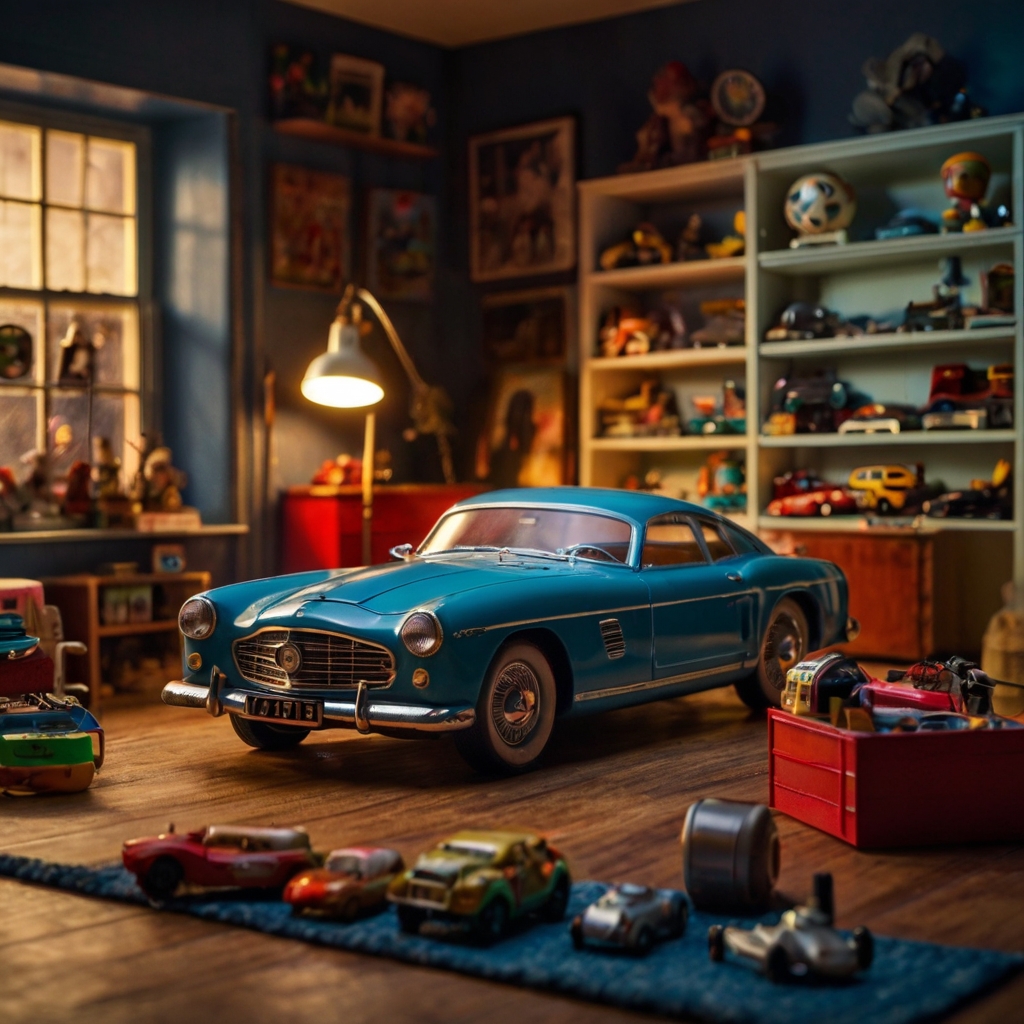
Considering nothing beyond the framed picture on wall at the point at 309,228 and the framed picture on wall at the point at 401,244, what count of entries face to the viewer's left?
0

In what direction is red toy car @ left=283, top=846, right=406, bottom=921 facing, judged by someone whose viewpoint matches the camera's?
facing the viewer and to the left of the viewer

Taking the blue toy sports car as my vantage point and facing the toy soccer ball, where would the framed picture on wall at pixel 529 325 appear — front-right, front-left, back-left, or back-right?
front-left

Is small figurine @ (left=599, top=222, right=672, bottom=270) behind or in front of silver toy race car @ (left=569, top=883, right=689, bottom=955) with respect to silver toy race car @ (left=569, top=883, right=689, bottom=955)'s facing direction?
behind

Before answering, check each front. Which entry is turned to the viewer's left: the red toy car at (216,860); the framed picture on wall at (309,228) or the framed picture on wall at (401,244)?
the red toy car

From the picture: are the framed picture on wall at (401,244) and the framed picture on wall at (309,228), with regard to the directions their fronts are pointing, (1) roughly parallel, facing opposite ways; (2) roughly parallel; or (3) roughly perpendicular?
roughly parallel

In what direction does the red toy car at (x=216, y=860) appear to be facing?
to the viewer's left

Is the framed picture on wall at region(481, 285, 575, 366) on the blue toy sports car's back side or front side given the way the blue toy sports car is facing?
on the back side

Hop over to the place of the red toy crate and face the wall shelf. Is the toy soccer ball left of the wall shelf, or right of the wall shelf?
right

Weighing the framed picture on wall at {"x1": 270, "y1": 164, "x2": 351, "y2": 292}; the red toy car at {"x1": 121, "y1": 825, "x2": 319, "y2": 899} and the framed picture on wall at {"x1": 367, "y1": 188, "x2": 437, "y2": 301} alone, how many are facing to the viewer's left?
1

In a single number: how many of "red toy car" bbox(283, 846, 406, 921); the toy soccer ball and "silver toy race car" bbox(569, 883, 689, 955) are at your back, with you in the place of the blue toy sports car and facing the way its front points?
1

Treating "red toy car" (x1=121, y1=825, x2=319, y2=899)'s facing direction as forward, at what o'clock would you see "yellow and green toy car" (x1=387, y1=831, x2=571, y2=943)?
The yellow and green toy car is roughly at 7 o'clock from the red toy car.

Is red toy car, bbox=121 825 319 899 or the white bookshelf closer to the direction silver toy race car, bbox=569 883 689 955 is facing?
the red toy car

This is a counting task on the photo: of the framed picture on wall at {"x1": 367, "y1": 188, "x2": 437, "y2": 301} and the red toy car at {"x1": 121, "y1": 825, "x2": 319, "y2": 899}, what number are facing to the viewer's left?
1
